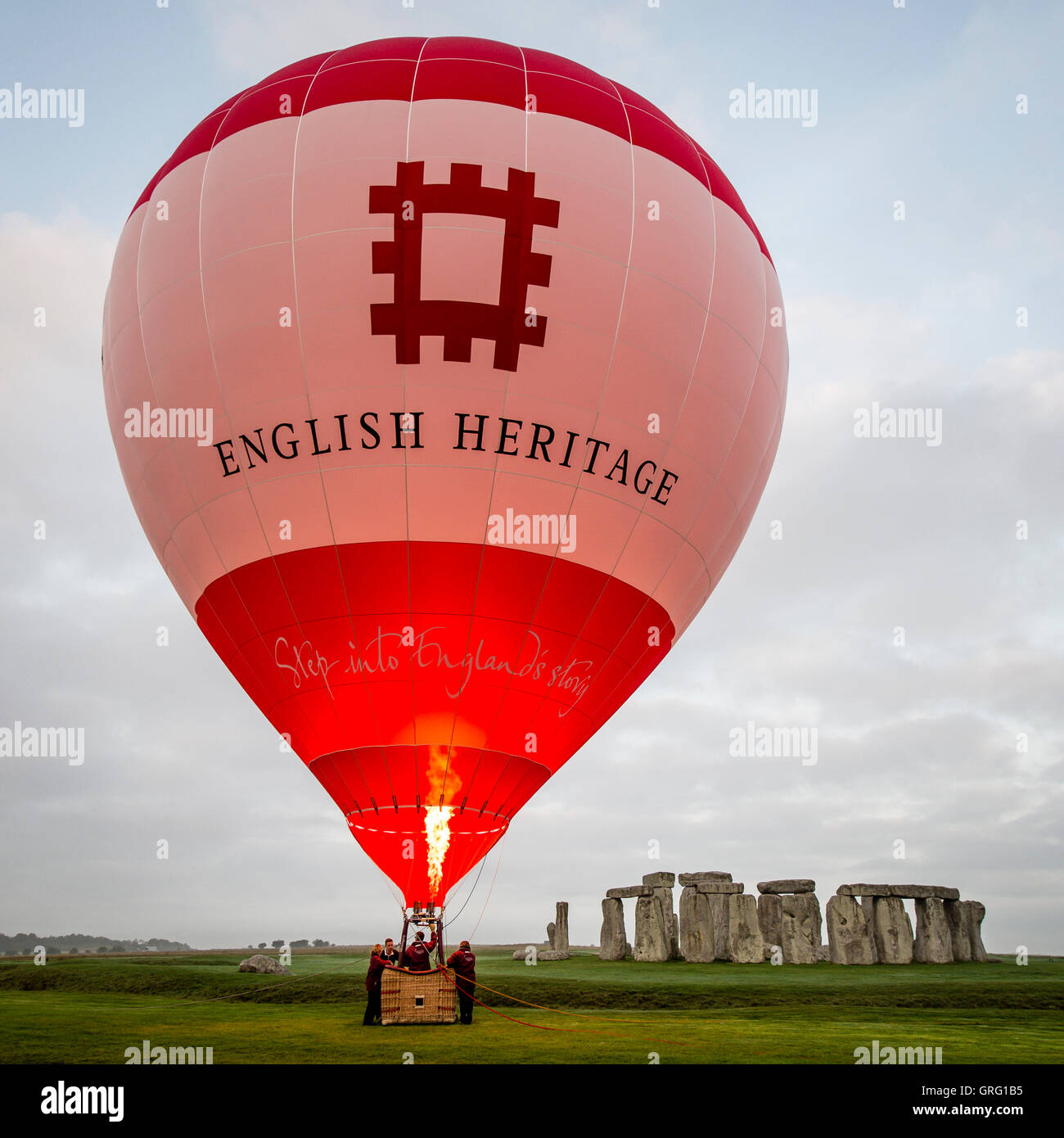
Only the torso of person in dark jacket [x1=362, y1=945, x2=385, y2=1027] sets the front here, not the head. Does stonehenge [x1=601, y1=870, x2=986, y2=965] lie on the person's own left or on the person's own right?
on the person's own left

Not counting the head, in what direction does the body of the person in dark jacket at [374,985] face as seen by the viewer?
to the viewer's right

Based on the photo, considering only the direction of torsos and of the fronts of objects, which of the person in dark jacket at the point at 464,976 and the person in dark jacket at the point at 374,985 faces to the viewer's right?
the person in dark jacket at the point at 374,985

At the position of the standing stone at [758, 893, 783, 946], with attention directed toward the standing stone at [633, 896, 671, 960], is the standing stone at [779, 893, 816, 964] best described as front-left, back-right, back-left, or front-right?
back-left

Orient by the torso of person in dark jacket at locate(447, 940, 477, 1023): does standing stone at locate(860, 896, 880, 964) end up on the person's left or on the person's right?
on the person's right

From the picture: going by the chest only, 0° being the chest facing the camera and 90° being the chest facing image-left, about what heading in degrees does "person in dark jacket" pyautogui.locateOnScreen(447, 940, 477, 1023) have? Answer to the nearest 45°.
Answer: approximately 135°

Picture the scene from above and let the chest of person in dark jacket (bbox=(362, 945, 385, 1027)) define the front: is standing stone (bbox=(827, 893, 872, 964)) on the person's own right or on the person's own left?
on the person's own left

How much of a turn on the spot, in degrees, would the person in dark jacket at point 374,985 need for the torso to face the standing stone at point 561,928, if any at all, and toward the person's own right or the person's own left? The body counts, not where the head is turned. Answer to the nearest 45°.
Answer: approximately 90° to the person's own left

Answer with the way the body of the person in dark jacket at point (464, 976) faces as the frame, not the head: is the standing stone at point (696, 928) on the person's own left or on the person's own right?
on the person's own right

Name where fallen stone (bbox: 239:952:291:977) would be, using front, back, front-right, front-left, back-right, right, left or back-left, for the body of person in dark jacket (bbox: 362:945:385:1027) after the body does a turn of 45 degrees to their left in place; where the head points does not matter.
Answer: front-left

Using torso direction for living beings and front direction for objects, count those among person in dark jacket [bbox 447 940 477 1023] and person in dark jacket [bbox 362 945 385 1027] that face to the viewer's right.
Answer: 1

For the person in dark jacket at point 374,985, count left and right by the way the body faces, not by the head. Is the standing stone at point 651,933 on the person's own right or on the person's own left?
on the person's own left
